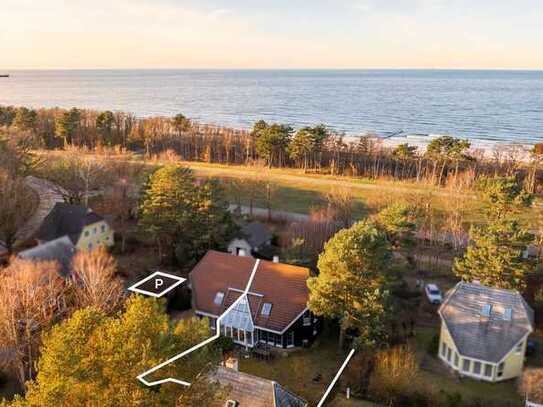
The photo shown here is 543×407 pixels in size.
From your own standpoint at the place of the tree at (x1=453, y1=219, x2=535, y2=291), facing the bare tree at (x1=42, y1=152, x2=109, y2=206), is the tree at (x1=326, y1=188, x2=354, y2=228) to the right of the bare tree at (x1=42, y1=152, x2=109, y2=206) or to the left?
right

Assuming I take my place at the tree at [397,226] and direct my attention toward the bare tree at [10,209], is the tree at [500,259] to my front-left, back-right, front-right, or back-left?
back-left

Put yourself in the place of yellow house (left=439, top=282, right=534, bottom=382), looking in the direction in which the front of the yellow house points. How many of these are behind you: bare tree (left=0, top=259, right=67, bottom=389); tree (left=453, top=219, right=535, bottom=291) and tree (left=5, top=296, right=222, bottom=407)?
1

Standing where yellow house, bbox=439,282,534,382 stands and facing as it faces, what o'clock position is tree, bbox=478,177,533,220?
The tree is roughly at 6 o'clock from the yellow house.

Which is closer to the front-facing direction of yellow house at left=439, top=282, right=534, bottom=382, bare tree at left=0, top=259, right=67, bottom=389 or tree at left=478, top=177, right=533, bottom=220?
the bare tree

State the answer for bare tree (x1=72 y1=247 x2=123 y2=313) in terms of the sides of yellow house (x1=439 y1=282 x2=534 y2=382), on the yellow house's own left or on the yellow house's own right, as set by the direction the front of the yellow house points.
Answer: on the yellow house's own right

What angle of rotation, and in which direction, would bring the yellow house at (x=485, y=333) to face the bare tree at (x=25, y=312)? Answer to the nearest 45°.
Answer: approximately 45° to its right

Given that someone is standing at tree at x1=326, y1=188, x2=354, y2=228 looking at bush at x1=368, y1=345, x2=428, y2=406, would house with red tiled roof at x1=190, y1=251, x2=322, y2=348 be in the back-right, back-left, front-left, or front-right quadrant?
front-right

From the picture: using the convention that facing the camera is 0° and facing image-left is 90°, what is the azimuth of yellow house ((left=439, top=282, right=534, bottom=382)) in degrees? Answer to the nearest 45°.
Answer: approximately 0°

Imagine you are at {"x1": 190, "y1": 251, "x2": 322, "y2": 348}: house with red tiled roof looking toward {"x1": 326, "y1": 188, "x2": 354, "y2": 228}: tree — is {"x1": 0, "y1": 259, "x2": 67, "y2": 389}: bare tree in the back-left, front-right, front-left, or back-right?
back-left

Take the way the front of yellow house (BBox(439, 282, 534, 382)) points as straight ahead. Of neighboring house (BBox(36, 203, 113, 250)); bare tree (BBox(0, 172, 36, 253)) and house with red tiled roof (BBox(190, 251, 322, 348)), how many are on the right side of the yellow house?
3

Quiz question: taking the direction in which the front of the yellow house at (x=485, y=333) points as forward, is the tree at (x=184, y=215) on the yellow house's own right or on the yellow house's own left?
on the yellow house's own right

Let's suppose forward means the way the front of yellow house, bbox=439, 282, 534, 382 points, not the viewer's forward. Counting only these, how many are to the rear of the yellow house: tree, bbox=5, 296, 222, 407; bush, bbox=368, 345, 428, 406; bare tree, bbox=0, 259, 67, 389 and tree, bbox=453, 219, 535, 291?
1

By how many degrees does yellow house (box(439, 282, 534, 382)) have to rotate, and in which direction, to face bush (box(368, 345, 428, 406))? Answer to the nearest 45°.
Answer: approximately 45° to its right
